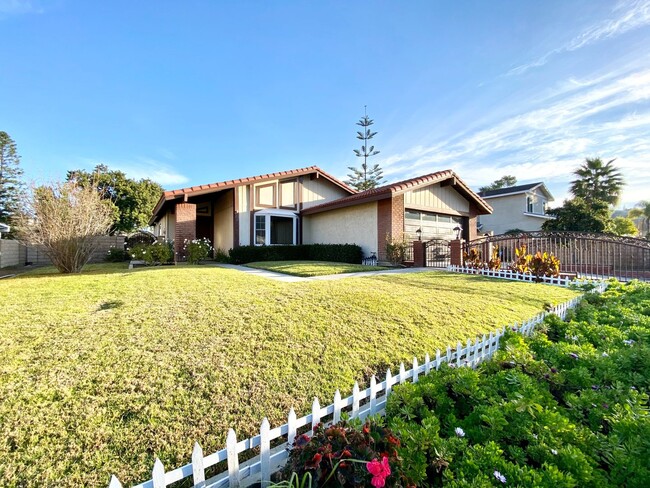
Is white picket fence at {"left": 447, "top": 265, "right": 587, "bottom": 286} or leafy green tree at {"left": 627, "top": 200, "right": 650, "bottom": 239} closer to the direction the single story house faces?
the white picket fence

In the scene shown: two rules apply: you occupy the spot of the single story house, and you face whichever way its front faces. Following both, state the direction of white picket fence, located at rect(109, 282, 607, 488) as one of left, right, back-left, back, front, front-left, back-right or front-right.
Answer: front-right

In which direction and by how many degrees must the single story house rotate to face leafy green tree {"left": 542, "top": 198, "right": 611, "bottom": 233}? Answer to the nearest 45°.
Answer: approximately 45° to its left

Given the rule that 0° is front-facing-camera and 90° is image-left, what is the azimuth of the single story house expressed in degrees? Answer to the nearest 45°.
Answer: approximately 315°
